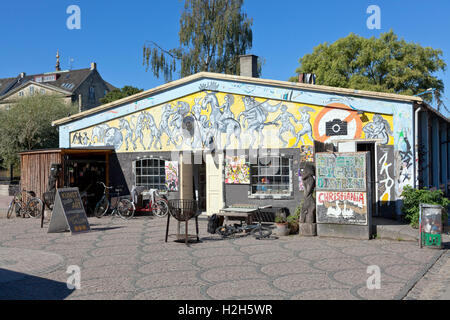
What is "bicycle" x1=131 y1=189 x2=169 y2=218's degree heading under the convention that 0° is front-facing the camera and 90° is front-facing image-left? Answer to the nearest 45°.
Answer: approximately 90°

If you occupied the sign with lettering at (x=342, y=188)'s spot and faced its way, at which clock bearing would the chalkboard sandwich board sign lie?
The chalkboard sandwich board sign is roughly at 3 o'clock from the sign with lettering.

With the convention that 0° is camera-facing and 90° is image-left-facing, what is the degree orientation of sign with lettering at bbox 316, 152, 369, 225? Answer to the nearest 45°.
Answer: approximately 0°

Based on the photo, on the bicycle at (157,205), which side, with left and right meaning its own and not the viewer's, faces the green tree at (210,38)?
right

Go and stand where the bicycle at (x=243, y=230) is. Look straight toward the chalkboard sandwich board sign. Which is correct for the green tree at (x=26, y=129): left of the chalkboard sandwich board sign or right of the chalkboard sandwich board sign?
right

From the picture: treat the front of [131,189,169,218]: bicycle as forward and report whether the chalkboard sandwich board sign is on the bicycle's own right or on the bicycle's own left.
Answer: on the bicycle's own left

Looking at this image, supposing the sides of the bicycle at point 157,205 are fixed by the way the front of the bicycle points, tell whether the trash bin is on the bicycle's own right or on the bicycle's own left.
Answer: on the bicycle's own left

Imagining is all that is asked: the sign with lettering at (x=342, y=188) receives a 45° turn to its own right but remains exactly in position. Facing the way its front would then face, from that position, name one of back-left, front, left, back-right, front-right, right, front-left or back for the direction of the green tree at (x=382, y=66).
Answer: back-right

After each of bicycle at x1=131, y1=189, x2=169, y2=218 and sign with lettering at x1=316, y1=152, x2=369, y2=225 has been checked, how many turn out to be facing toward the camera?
1

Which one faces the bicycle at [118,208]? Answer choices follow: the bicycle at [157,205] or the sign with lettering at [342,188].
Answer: the bicycle at [157,205]
